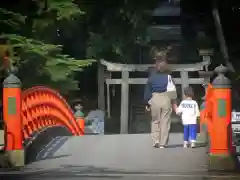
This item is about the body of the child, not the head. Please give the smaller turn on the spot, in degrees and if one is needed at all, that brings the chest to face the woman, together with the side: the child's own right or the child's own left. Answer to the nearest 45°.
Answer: approximately 135° to the child's own left

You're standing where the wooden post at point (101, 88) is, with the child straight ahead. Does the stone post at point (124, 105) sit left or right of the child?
left

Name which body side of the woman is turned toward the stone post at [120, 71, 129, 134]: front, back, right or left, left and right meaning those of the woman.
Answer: front

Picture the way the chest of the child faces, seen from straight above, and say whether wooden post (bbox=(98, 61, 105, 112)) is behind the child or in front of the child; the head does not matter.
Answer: in front

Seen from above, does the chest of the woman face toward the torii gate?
yes

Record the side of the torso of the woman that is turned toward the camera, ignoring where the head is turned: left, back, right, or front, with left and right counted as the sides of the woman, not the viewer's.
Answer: back

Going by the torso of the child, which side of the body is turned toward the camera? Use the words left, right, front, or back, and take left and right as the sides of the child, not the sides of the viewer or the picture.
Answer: back

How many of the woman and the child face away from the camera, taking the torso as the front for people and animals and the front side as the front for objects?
2
